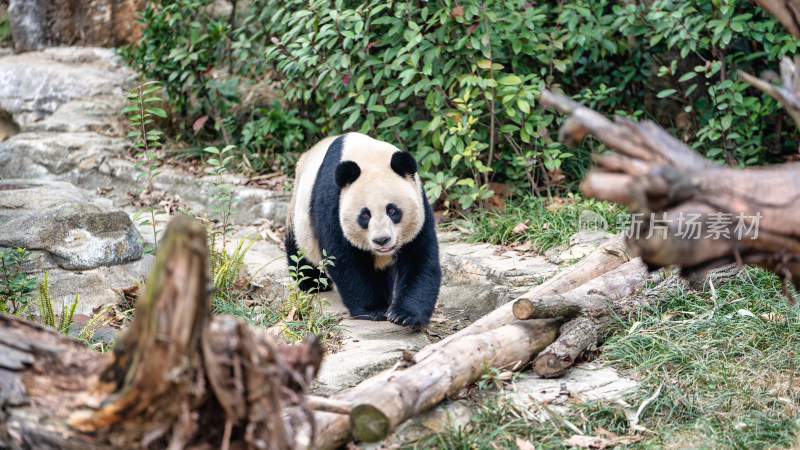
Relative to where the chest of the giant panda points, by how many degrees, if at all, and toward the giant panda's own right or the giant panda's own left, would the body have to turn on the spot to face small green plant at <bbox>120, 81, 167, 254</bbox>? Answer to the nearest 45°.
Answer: approximately 135° to the giant panda's own right

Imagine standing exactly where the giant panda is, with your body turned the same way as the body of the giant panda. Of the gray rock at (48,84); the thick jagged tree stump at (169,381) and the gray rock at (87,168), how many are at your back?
2

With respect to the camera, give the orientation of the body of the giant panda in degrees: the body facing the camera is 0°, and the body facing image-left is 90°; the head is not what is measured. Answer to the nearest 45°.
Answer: approximately 315°

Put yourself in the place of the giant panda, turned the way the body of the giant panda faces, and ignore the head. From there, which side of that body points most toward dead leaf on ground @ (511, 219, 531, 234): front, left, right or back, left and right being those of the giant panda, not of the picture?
left

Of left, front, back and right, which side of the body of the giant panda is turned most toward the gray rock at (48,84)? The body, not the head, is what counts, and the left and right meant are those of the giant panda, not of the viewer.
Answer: back

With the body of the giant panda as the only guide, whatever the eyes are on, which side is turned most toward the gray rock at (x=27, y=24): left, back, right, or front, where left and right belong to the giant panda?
back

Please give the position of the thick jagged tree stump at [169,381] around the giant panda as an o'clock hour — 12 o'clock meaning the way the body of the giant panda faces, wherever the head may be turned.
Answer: The thick jagged tree stump is roughly at 2 o'clock from the giant panda.

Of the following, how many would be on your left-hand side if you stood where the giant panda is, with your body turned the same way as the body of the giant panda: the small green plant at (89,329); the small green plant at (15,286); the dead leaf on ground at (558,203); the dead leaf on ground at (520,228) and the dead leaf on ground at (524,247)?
3
